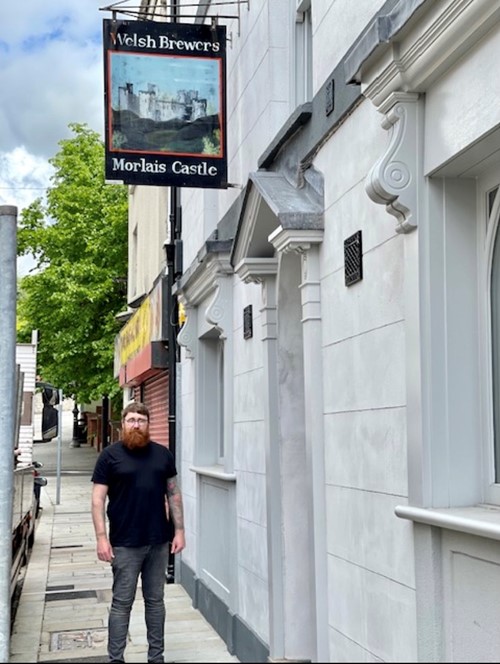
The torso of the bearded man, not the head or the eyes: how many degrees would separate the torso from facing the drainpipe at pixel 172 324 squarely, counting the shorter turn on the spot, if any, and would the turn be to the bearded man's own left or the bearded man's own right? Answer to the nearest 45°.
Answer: approximately 180°

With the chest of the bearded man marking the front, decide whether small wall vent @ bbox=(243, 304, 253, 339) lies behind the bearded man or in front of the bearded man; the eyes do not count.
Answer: behind

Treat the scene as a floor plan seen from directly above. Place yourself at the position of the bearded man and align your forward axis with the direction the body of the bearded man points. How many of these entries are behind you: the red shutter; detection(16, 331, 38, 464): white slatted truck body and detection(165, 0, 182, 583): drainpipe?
3

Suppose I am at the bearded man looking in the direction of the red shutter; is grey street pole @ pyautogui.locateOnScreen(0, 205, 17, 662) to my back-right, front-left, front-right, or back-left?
back-left

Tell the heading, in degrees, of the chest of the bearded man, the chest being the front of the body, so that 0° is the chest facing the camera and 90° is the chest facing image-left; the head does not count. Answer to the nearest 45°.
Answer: approximately 0°

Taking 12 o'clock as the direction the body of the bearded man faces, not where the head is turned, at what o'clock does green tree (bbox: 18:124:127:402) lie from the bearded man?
The green tree is roughly at 6 o'clock from the bearded man.

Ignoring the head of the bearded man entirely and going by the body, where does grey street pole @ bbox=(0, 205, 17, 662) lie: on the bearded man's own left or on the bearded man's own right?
on the bearded man's own right

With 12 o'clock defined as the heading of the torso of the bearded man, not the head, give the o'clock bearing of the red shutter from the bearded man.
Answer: The red shutter is roughly at 6 o'clock from the bearded man.

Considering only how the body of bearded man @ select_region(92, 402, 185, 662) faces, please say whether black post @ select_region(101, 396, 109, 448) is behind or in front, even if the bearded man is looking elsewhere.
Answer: behind
